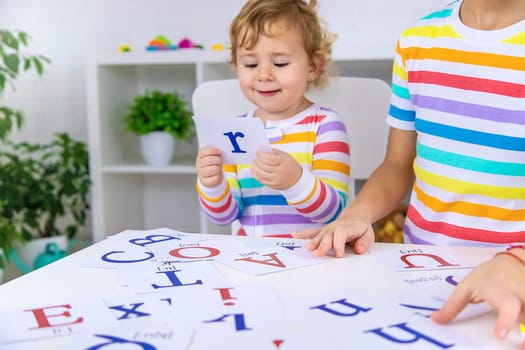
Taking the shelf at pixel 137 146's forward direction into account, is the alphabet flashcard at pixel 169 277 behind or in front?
in front

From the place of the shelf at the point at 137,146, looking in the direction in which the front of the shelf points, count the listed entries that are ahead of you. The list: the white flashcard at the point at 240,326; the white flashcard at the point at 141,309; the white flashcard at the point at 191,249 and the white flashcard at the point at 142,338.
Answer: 4

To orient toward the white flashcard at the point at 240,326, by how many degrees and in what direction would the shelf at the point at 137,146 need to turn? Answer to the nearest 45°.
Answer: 0° — it already faces it

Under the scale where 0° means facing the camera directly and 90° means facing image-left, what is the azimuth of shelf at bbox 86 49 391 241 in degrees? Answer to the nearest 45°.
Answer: approximately 0°

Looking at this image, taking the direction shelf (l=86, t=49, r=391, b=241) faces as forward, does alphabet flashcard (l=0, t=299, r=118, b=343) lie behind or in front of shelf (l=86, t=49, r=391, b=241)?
in front

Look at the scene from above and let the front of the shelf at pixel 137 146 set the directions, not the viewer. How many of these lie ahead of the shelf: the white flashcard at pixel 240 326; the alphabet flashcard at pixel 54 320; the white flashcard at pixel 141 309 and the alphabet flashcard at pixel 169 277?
4

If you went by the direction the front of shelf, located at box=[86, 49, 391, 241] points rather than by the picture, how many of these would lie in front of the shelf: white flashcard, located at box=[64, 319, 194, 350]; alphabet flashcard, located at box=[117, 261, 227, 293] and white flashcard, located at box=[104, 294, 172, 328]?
3

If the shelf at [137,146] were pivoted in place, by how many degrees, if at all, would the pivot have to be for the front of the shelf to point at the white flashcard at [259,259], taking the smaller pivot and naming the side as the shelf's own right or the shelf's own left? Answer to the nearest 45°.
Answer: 0° — it already faces it

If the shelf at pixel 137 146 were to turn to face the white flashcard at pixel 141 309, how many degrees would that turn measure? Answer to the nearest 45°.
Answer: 0° — it already faces it

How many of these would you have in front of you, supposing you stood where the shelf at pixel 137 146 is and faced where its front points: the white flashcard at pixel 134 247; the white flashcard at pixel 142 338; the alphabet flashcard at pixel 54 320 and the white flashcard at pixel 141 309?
4
